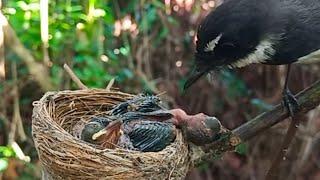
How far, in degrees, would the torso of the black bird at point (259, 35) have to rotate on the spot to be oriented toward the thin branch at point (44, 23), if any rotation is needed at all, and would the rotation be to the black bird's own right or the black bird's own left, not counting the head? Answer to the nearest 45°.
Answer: approximately 45° to the black bird's own right

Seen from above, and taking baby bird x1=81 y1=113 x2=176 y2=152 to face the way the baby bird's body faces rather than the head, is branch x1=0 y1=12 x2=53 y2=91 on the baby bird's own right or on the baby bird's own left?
on the baby bird's own right

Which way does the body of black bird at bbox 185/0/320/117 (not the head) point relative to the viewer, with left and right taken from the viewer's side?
facing to the left of the viewer
